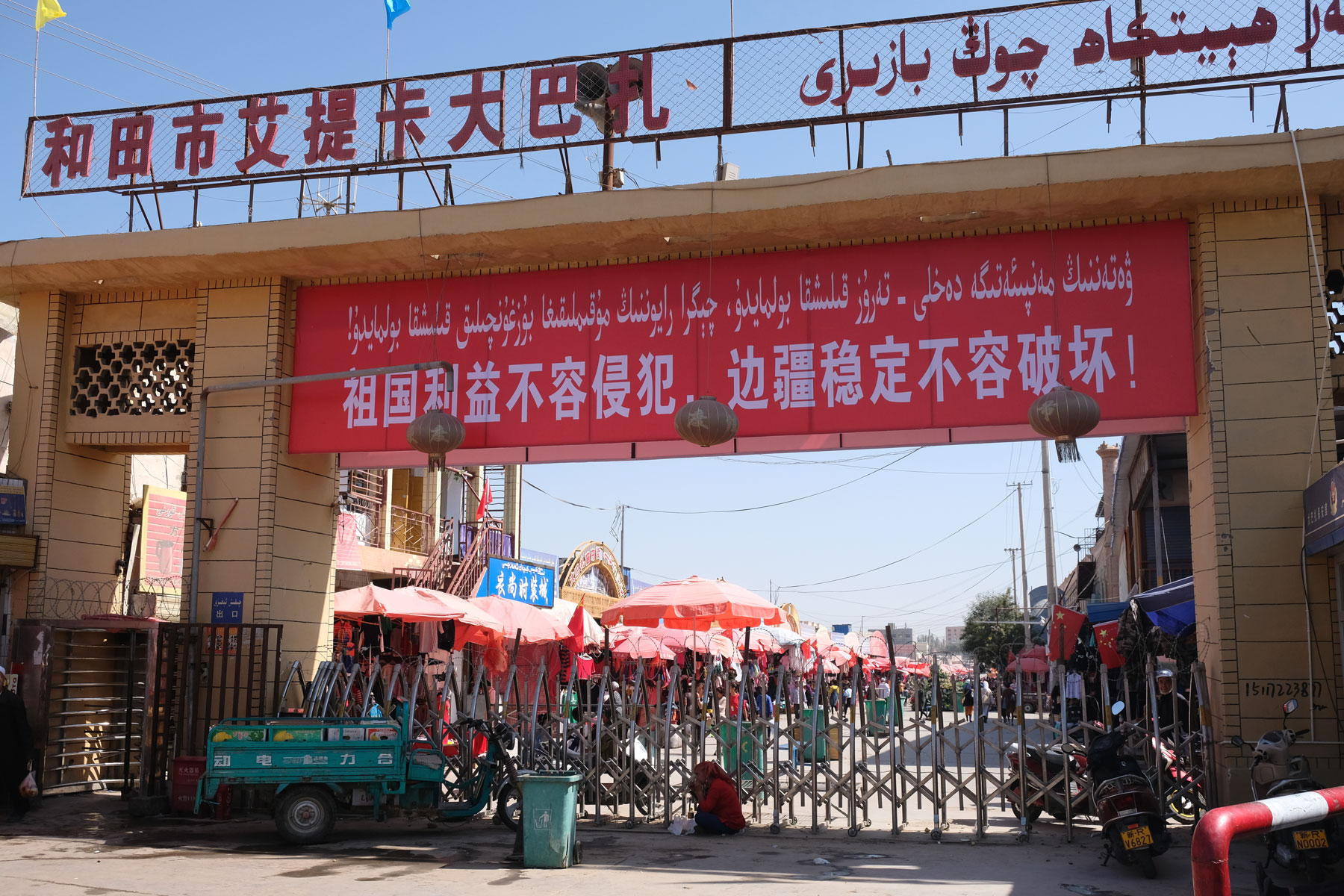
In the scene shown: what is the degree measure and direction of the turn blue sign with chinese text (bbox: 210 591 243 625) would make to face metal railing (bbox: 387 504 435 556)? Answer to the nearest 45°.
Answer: approximately 180°

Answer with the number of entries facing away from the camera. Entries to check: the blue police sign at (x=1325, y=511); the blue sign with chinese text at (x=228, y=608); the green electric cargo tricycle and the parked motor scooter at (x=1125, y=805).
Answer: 1

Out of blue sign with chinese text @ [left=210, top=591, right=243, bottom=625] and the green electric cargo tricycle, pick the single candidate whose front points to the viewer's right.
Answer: the green electric cargo tricycle

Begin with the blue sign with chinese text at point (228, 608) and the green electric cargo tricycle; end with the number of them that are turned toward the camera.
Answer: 1

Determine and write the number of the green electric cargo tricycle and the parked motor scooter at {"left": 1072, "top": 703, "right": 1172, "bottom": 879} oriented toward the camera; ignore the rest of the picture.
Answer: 0

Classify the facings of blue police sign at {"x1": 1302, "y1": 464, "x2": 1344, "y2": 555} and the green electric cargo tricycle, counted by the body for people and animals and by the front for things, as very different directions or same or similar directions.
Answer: very different directions

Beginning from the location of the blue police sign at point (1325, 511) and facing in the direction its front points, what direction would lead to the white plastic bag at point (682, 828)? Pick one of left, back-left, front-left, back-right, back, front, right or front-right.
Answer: front-right

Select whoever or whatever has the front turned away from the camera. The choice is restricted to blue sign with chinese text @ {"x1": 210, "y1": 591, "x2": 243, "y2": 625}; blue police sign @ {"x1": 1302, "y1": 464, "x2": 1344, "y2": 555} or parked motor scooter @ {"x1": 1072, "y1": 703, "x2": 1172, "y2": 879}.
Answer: the parked motor scooter

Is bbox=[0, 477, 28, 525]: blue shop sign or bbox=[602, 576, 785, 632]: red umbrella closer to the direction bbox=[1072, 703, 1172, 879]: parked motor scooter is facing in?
the red umbrella

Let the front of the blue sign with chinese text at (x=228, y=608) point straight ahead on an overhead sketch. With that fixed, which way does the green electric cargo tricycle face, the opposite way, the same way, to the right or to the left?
to the left

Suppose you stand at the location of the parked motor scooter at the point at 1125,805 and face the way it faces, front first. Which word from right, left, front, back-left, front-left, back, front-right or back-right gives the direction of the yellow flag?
left

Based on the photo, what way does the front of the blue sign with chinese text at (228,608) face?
toward the camera

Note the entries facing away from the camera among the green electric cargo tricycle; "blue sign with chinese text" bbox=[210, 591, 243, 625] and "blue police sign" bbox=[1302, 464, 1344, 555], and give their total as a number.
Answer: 0

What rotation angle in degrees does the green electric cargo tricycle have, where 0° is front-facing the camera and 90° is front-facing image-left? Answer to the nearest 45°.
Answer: approximately 270°

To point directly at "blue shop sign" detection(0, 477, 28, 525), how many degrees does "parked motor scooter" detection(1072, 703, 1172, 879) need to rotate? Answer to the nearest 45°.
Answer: approximately 90° to its left

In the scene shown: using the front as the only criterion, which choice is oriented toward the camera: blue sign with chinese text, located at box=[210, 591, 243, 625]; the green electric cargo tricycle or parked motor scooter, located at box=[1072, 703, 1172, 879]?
the blue sign with chinese text

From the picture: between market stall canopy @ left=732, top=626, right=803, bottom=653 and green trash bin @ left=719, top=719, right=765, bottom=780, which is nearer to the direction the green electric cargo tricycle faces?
the green trash bin

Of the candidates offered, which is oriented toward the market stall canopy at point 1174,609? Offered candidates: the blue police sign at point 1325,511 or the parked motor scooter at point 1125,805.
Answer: the parked motor scooter
